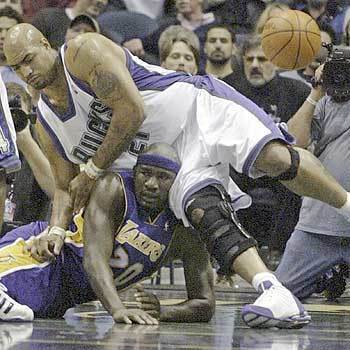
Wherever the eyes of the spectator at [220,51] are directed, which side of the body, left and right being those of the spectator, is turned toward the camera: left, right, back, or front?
front

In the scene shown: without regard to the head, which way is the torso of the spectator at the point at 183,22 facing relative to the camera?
toward the camera

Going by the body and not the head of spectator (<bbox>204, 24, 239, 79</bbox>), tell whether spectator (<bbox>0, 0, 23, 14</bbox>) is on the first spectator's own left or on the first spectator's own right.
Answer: on the first spectator's own right

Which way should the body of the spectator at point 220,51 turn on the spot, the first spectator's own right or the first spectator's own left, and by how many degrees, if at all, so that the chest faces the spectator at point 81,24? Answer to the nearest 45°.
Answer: approximately 90° to the first spectator's own right

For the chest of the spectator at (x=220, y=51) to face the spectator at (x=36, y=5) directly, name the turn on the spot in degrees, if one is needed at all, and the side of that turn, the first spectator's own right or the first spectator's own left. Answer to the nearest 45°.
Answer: approximately 135° to the first spectator's own right

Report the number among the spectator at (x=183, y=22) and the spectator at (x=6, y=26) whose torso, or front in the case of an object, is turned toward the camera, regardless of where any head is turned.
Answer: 2

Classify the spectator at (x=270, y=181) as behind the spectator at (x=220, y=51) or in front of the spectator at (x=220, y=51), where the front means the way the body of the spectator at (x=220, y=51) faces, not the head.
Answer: in front

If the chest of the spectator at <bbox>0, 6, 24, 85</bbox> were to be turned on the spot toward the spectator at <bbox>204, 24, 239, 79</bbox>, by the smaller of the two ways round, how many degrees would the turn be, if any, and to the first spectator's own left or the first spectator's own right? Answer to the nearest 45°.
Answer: approximately 90° to the first spectator's own left

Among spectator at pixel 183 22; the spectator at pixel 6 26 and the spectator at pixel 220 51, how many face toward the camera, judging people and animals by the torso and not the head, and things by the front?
3

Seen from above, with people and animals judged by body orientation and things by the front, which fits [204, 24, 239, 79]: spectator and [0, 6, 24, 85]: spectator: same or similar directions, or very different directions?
same or similar directions

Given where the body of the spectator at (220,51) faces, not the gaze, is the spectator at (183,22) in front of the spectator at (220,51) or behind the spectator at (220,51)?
behind

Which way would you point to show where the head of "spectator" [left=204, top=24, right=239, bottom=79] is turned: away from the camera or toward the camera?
toward the camera

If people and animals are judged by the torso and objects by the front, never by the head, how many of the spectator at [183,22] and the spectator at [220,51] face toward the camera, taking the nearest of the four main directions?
2

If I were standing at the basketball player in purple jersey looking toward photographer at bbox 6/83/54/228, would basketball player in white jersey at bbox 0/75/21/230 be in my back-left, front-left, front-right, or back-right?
front-left

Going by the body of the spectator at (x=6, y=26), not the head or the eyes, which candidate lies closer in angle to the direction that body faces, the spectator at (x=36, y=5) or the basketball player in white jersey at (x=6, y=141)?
the basketball player in white jersey

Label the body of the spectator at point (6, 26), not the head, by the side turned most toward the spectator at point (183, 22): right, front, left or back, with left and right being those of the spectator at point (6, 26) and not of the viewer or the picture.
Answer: left
